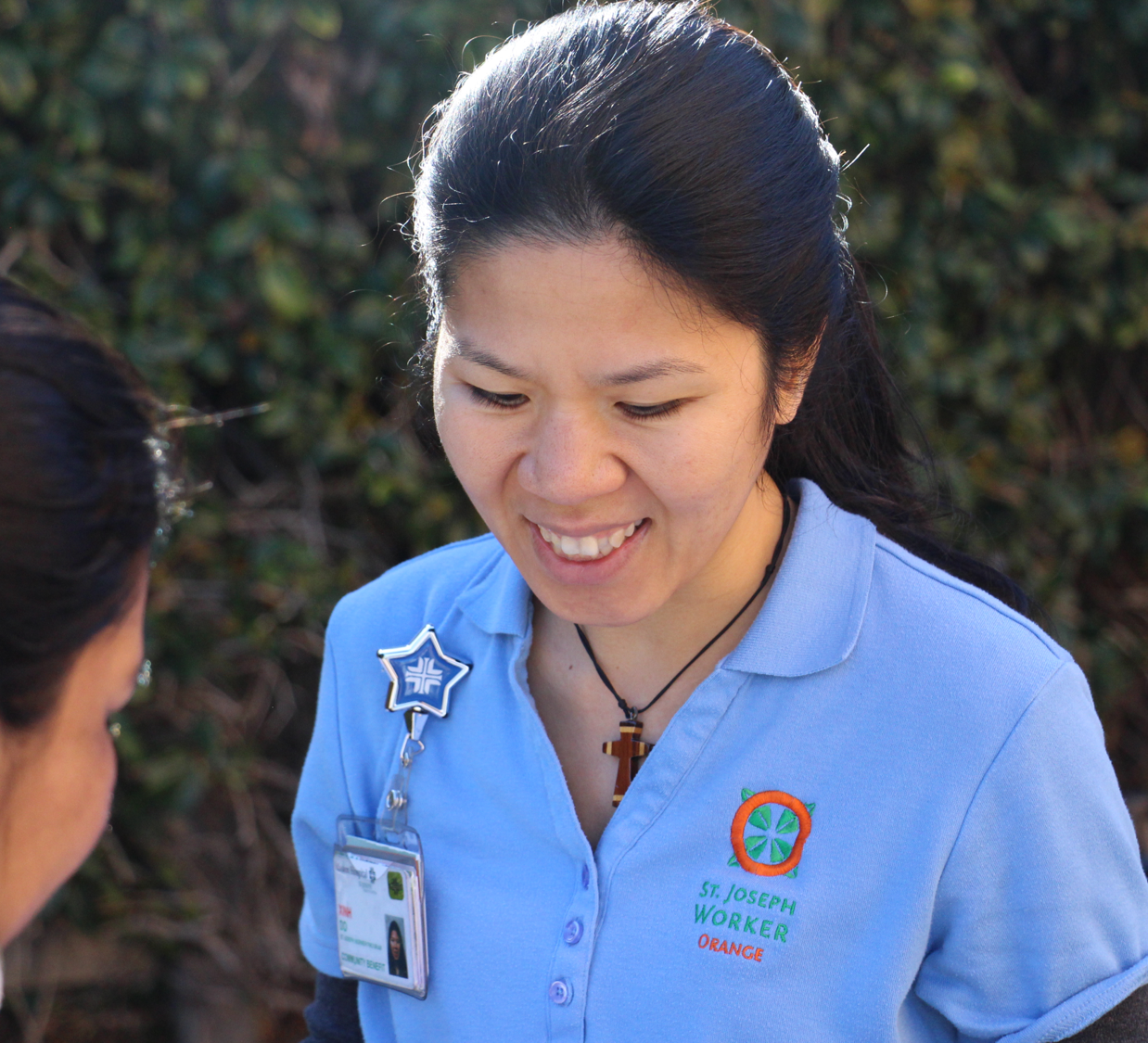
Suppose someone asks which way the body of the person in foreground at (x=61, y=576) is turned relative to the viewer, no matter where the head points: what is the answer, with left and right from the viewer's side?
facing away from the viewer and to the right of the viewer

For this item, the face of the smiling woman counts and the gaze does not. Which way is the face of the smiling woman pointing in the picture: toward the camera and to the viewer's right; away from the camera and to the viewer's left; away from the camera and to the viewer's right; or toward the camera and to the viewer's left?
toward the camera and to the viewer's left

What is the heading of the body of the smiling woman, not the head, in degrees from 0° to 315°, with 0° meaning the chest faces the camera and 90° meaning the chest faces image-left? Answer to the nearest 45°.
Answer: approximately 45°

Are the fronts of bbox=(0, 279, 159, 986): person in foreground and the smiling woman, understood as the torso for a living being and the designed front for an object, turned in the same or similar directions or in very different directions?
very different directions
